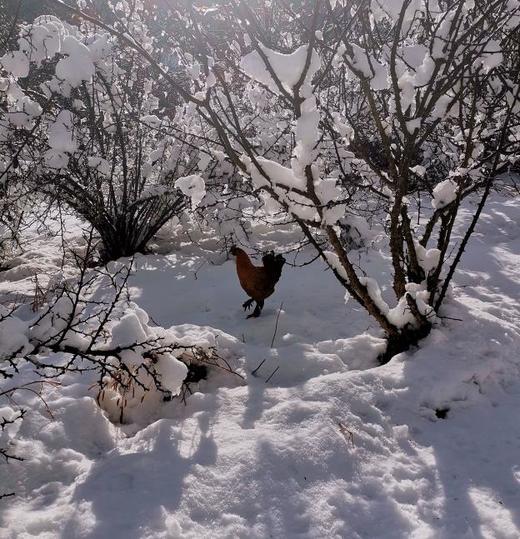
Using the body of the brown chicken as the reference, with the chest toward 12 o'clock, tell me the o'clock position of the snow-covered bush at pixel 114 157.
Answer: The snow-covered bush is roughly at 2 o'clock from the brown chicken.

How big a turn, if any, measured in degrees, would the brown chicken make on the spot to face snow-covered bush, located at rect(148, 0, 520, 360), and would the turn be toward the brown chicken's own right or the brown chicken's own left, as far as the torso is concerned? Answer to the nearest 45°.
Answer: approximately 135° to the brown chicken's own left

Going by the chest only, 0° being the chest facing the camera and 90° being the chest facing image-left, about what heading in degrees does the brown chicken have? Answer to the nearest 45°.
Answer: approximately 90°
